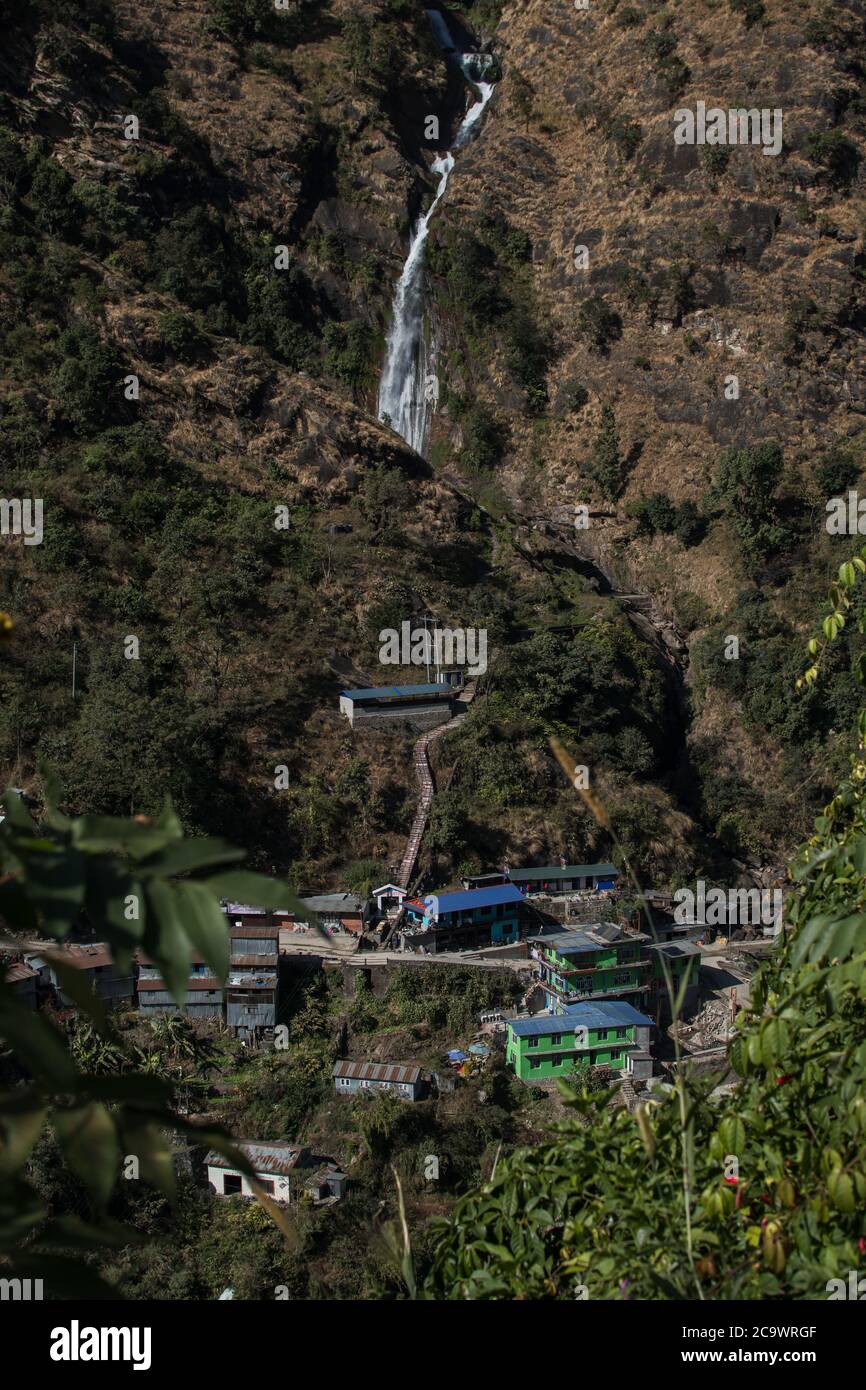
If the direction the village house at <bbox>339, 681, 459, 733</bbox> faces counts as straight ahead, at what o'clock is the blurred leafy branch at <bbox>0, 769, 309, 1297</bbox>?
The blurred leafy branch is roughly at 12 o'clock from the village house.

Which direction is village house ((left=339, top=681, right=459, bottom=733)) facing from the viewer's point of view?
toward the camera

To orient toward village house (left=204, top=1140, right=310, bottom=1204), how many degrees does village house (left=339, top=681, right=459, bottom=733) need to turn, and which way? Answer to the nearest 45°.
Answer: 0° — it already faces it

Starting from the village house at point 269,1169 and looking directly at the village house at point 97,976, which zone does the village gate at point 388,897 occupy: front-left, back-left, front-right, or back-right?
front-right

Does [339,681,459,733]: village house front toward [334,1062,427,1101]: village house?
yes

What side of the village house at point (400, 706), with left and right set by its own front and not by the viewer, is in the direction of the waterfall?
back

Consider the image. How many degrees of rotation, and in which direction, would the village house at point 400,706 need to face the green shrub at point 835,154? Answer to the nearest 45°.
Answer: approximately 135° to its left

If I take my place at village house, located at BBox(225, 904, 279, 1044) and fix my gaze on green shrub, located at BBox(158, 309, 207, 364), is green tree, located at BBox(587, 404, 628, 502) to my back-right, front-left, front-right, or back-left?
front-right

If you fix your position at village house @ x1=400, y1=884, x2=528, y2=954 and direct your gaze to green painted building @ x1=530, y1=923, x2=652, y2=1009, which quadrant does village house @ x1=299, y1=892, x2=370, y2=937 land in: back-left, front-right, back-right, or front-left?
back-right
